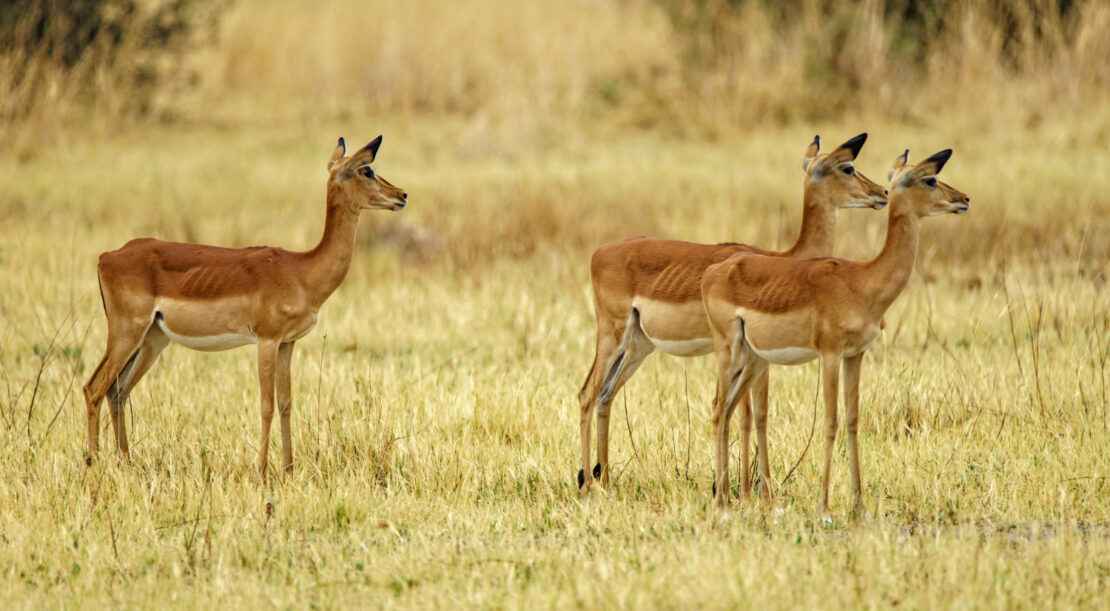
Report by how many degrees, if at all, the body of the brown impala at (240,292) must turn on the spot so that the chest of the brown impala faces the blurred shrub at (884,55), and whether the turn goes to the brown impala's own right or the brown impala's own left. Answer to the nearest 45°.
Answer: approximately 45° to the brown impala's own left

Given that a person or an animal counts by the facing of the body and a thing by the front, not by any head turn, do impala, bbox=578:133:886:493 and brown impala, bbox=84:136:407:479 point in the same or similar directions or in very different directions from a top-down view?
same or similar directions

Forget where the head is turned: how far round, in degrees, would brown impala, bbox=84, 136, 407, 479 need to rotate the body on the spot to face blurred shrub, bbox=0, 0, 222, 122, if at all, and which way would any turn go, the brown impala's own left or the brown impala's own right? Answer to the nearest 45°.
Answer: approximately 90° to the brown impala's own left

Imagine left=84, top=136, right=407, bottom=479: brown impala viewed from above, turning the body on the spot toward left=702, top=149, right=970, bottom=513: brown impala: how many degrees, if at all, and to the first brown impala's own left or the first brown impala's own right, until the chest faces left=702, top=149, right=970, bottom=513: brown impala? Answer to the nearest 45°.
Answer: approximately 45° to the first brown impala's own right

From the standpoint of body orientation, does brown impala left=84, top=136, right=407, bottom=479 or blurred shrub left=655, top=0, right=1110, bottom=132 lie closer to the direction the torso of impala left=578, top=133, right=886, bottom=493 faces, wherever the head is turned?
the blurred shrub

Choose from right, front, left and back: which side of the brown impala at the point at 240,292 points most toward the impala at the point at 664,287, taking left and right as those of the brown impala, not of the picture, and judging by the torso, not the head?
front

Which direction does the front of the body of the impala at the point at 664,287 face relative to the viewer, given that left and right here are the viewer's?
facing to the right of the viewer

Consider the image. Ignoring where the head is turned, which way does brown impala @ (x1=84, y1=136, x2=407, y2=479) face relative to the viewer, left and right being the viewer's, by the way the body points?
facing to the right of the viewer

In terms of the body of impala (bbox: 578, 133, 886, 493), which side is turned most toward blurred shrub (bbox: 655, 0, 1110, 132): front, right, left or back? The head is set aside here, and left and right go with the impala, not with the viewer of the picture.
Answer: left

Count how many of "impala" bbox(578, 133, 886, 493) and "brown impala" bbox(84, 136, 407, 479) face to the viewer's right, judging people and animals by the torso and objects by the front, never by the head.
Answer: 2

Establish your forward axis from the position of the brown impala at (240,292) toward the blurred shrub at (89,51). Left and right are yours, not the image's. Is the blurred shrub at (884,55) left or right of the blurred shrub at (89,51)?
right
